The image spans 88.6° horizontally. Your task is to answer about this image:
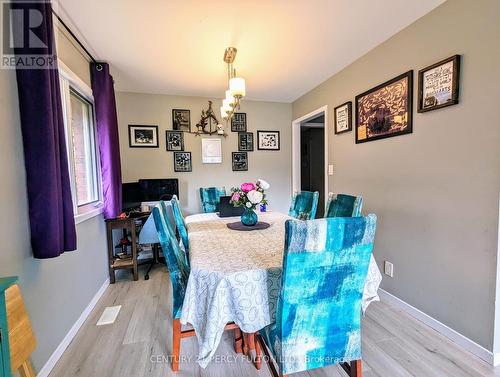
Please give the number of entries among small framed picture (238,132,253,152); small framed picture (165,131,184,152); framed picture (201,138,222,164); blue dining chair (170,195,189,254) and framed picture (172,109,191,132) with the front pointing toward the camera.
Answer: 4

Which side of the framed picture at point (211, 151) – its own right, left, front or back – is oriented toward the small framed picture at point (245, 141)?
left

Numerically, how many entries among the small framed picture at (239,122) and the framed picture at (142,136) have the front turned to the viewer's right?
0

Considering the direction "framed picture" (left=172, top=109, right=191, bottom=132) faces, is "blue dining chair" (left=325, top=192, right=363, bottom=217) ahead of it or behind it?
ahead

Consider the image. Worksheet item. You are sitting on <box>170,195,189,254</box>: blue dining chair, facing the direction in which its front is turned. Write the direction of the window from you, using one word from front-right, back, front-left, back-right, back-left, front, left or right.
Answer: back-left

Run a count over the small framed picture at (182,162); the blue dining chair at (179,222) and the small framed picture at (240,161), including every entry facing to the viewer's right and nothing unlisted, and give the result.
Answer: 1

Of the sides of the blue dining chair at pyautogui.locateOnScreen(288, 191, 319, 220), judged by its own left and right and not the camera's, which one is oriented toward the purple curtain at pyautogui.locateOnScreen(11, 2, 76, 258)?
front

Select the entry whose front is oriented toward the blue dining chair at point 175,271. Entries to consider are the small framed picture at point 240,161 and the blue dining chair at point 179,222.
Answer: the small framed picture

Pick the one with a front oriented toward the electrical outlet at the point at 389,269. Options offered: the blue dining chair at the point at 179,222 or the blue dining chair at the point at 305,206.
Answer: the blue dining chair at the point at 179,222

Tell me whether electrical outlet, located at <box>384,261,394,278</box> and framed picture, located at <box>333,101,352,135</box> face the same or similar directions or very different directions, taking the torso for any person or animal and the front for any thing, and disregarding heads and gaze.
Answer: same or similar directions

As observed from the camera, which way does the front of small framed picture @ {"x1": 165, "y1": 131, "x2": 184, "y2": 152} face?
facing the viewer

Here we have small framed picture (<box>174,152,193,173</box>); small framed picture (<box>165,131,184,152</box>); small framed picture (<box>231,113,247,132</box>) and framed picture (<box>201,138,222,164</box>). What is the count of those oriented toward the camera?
4

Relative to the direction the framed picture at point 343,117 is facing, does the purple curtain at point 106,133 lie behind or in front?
in front

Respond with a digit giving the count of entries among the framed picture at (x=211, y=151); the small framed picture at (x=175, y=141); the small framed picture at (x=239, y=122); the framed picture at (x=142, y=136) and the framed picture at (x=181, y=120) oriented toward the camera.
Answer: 5

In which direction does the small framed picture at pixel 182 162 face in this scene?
toward the camera

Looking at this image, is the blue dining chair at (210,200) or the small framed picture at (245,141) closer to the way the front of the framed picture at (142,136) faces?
the blue dining chair

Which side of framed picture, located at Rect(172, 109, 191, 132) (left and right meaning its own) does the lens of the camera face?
front

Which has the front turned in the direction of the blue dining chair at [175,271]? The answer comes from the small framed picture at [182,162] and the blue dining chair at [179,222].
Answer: the small framed picture
